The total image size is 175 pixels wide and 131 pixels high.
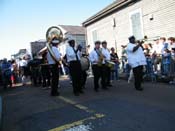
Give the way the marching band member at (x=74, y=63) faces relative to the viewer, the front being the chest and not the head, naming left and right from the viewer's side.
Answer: facing the viewer and to the right of the viewer

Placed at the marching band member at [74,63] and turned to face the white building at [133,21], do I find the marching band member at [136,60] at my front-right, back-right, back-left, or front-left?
front-right

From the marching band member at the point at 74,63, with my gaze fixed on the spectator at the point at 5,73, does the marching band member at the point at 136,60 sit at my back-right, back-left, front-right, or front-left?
back-right

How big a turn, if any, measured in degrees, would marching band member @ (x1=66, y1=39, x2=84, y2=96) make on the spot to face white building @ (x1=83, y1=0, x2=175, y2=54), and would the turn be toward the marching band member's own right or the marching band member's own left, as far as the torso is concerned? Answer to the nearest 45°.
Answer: approximately 90° to the marching band member's own left

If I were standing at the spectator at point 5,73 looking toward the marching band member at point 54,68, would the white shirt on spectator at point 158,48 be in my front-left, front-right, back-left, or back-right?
front-left
